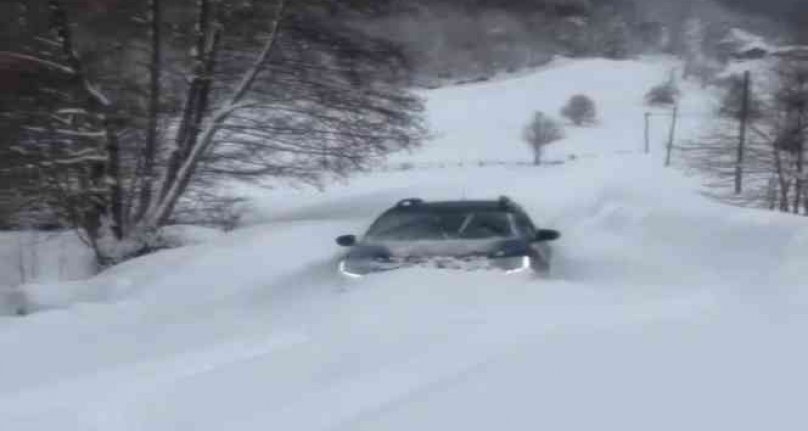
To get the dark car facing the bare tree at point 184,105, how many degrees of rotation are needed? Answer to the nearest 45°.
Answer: approximately 135° to its right

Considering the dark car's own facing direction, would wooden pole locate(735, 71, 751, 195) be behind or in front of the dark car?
behind

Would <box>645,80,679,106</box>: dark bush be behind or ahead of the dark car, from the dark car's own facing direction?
behind

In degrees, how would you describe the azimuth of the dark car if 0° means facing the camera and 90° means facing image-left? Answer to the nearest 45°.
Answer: approximately 0°
